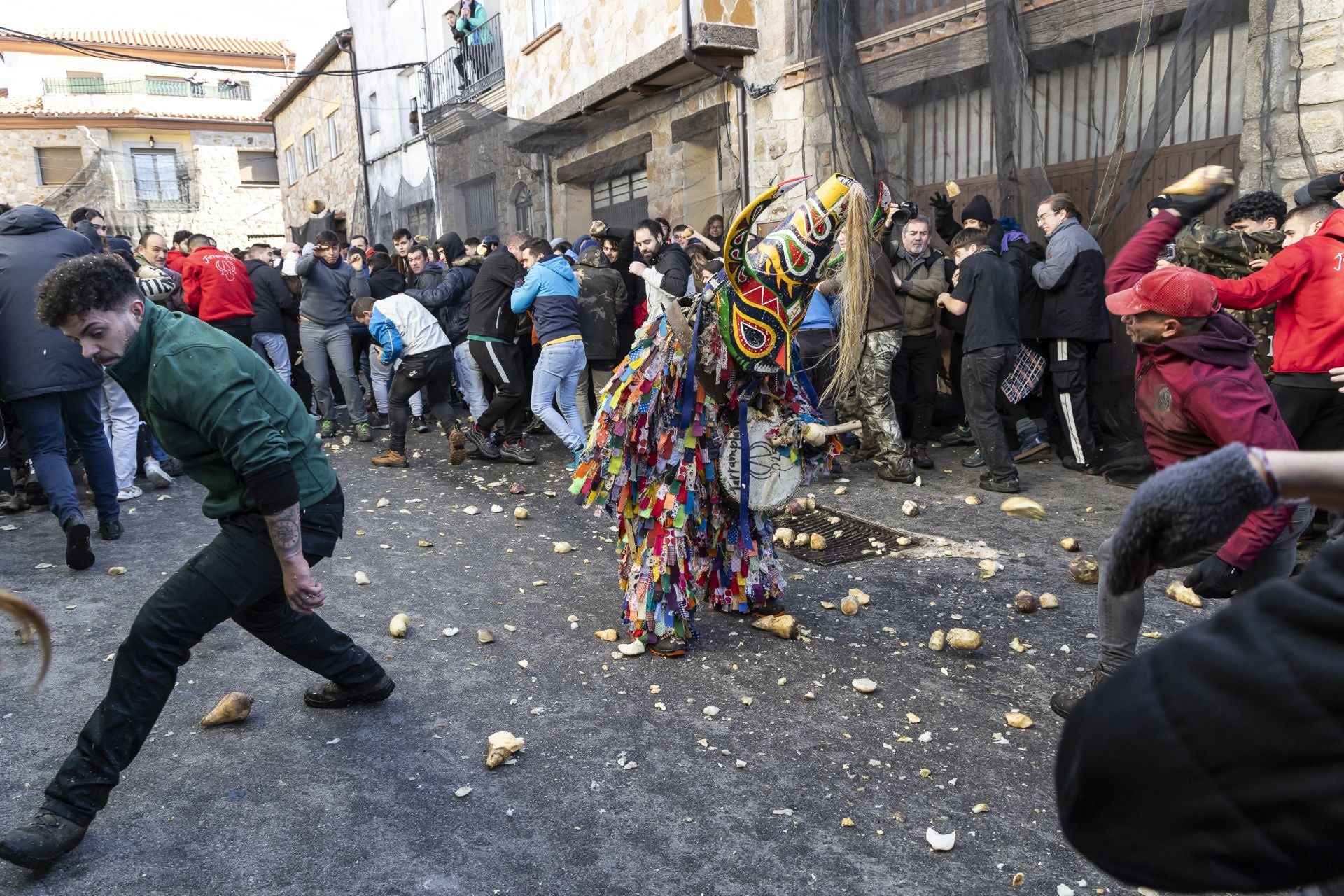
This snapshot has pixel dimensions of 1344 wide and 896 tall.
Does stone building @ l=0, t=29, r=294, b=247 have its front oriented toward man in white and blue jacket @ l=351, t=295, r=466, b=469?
yes

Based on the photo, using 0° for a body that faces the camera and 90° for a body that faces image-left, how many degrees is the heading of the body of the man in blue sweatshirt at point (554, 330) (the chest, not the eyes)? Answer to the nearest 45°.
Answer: approximately 135°

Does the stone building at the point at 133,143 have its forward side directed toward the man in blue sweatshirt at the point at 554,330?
yes

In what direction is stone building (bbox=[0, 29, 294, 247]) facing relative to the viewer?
toward the camera

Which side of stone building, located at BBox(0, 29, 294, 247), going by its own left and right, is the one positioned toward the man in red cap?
front

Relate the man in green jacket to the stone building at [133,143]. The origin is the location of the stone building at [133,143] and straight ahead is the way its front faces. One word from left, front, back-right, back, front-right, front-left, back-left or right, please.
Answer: front

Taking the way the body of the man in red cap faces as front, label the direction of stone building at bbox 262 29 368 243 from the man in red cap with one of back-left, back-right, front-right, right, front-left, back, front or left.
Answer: front-right

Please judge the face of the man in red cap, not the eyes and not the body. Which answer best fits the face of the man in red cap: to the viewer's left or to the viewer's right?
to the viewer's left

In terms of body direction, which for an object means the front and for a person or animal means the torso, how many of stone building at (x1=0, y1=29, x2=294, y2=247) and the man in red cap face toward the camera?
1

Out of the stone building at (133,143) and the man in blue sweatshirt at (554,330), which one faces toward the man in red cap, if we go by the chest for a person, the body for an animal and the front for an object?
the stone building

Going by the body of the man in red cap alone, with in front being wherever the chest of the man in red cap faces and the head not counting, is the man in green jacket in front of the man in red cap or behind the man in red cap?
in front

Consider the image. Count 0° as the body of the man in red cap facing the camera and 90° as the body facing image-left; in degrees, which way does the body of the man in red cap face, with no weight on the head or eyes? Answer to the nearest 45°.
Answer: approximately 90°

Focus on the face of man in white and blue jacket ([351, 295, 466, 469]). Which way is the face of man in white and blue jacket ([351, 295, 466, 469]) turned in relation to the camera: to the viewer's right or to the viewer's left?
to the viewer's left

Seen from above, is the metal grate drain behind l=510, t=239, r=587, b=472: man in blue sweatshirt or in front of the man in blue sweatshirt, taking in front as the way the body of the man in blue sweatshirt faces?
behind

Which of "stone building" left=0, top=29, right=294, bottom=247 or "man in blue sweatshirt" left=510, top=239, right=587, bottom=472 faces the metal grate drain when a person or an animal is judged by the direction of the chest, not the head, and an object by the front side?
the stone building
